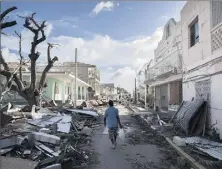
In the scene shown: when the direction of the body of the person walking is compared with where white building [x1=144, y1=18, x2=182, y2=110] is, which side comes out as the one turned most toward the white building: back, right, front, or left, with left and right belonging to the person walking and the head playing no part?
front

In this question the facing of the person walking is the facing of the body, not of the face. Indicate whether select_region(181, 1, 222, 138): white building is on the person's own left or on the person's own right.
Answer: on the person's own right

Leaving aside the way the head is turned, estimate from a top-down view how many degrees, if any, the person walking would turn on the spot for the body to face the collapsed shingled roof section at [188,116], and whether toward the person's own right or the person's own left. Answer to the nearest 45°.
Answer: approximately 45° to the person's own right

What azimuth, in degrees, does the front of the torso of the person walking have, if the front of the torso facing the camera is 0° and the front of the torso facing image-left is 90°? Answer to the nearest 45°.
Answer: approximately 180°

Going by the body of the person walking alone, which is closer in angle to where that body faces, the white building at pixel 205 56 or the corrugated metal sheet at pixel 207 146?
the white building

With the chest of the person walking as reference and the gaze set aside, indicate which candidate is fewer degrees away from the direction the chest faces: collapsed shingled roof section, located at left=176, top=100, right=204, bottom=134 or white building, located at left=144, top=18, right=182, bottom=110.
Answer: the white building

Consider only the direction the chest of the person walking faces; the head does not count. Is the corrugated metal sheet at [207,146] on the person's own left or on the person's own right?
on the person's own right
